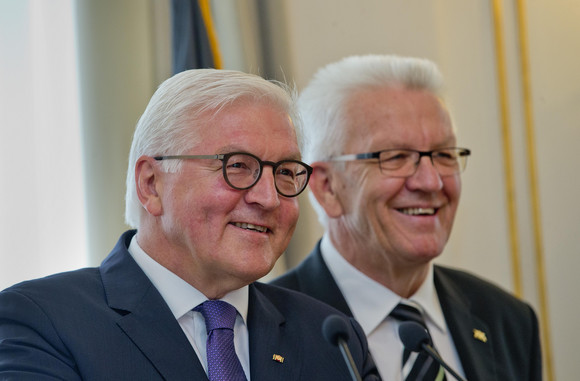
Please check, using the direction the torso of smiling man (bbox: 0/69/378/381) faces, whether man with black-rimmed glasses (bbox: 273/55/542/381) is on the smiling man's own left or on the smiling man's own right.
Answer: on the smiling man's own left

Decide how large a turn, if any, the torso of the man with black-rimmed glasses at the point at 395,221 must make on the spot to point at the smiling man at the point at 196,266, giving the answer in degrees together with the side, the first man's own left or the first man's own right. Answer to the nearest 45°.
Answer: approximately 90° to the first man's own right

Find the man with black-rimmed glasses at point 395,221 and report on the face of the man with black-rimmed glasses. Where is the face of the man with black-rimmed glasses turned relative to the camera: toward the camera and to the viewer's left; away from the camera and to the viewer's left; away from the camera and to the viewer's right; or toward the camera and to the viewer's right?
toward the camera and to the viewer's right

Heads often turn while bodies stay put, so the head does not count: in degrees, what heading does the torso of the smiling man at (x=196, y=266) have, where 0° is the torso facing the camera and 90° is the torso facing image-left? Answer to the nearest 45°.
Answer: approximately 315°

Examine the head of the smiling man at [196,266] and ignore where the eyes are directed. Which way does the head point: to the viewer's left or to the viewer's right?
to the viewer's right

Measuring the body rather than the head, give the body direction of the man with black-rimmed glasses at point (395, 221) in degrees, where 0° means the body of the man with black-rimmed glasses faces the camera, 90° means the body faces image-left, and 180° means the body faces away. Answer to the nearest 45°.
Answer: approximately 315°
